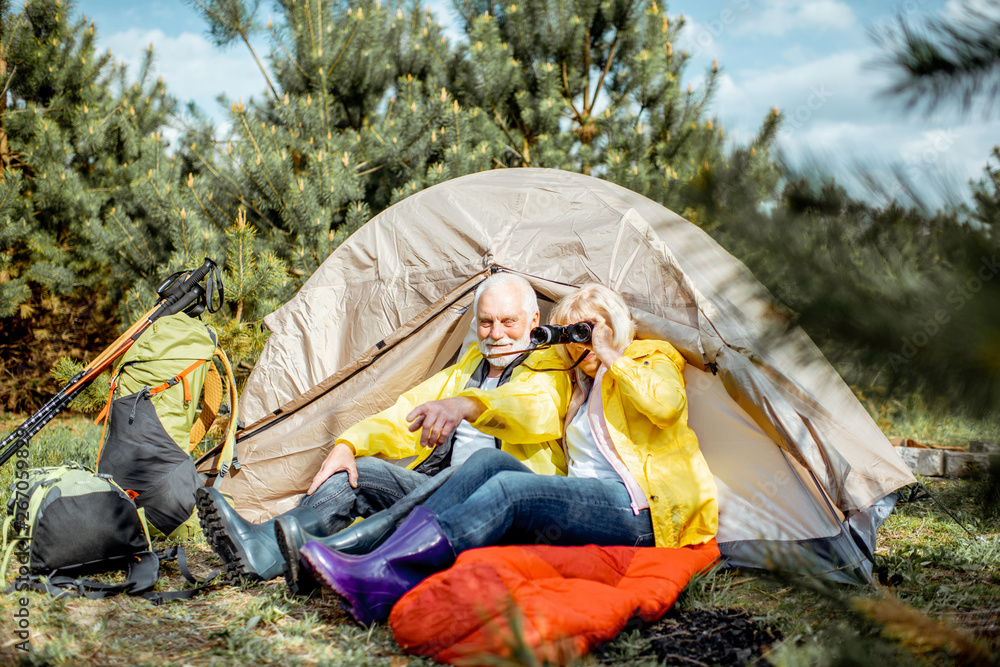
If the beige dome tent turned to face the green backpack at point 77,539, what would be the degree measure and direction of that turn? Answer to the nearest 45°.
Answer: approximately 45° to its right

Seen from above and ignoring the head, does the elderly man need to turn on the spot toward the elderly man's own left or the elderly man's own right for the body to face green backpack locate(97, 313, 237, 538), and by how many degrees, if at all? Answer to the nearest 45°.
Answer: approximately 90° to the elderly man's own right

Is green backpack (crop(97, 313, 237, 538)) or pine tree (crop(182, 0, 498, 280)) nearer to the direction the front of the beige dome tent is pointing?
the green backpack

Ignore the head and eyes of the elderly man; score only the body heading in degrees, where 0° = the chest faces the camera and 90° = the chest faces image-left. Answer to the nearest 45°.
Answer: approximately 45°

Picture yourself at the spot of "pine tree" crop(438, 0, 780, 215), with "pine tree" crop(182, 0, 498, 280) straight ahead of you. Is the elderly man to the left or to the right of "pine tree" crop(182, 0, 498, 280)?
left

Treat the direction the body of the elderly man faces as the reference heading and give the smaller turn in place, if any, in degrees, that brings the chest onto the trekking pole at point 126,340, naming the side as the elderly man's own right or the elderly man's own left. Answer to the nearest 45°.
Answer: approximately 90° to the elderly man's own right
